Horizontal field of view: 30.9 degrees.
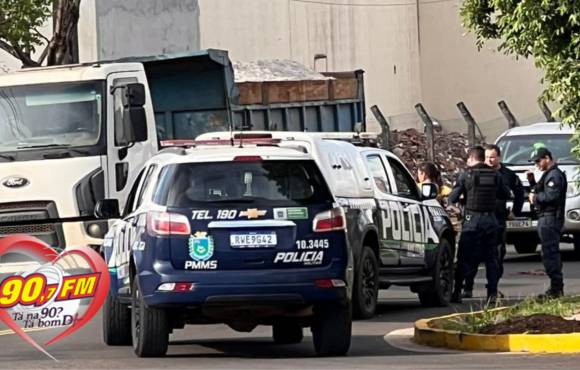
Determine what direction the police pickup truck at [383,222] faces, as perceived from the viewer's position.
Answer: facing away from the viewer and to the right of the viewer

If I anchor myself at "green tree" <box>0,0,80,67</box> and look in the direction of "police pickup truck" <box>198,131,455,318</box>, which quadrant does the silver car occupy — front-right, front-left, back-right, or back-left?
front-left

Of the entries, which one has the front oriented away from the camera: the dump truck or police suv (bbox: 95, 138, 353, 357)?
the police suv

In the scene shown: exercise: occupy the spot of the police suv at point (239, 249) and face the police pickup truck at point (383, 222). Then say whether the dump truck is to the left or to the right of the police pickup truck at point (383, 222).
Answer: left

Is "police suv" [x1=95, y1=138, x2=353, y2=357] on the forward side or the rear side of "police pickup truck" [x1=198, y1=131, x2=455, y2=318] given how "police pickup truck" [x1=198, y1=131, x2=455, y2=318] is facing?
on the rear side

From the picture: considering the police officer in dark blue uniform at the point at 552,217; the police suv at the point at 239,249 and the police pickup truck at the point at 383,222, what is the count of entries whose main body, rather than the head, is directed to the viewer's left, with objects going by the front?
1

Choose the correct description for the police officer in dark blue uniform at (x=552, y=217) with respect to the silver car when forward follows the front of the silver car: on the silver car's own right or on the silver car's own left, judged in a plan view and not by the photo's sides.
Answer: on the silver car's own left

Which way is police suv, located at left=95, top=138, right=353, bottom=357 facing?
away from the camera

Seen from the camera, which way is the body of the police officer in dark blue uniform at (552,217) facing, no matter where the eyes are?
to the viewer's left

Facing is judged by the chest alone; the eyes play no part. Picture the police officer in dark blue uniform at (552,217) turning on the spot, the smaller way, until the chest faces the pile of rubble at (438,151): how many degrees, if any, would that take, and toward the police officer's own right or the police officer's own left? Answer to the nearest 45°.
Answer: approximately 90° to the police officer's own right
